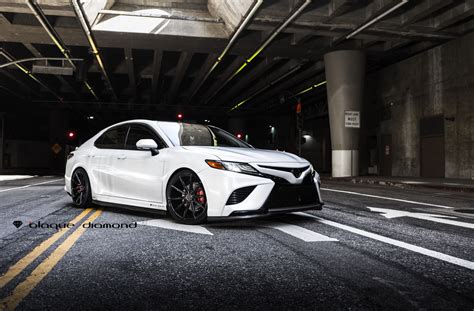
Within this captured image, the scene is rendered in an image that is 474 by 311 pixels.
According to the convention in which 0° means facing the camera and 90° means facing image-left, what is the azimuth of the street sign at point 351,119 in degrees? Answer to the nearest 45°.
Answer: approximately 0°

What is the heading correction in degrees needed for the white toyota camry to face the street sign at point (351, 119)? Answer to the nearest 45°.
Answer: approximately 90° to its left

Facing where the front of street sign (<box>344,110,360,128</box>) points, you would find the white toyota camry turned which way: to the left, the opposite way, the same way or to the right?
to the left

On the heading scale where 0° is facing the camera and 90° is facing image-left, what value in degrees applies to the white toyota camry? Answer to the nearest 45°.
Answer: approximately 315°

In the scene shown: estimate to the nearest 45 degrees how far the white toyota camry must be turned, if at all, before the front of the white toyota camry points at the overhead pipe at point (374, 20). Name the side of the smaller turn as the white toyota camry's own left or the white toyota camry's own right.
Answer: approximately 90° to the white toyota camry's own left

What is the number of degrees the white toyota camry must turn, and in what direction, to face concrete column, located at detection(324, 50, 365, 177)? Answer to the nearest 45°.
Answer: approximately 90° to its left

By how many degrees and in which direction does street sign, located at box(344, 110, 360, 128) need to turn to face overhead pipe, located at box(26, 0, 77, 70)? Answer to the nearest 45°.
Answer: approximately 45° to its right
